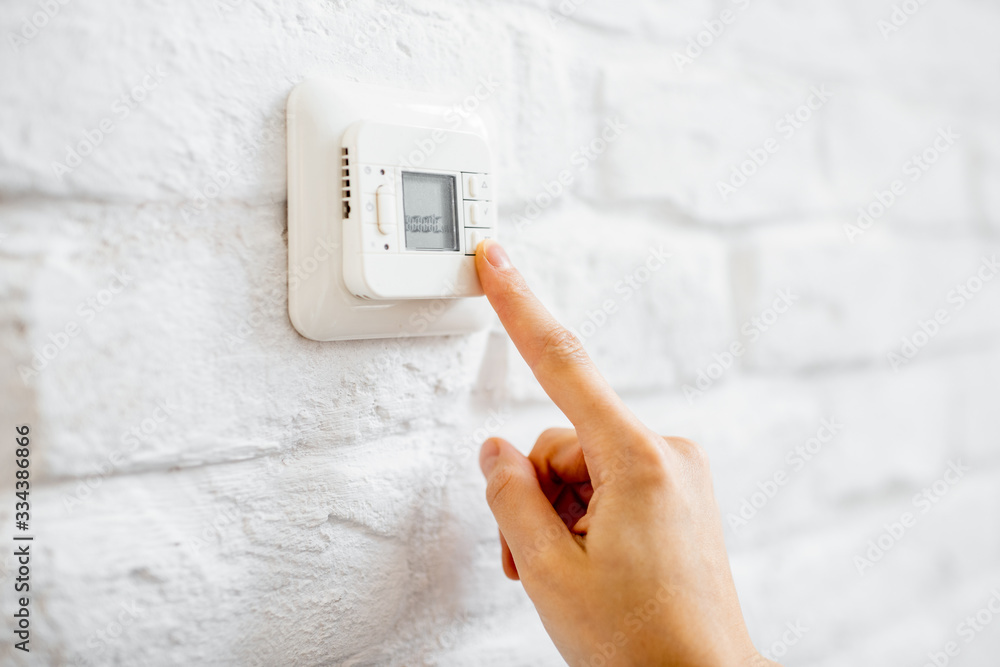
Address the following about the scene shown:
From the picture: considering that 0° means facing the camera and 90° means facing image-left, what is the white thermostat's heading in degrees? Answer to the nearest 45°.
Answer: approximately 315°
